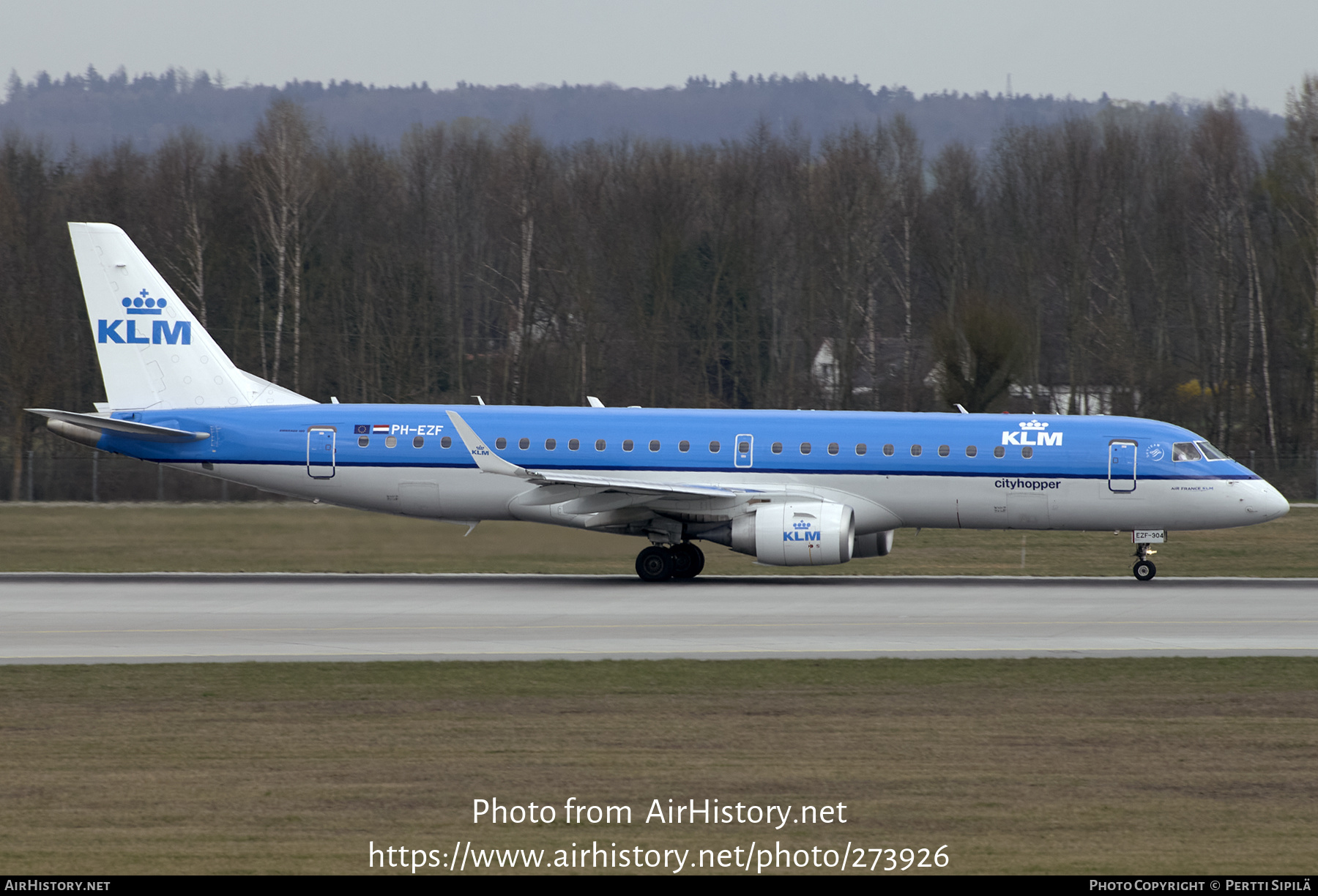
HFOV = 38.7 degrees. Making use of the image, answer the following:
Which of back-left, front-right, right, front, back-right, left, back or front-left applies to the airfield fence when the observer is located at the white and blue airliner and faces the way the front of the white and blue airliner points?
back-left

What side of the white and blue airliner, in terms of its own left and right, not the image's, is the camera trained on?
right
